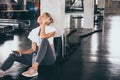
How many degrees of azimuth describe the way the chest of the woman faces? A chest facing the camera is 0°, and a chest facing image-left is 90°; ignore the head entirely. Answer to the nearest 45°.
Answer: approximately 45°

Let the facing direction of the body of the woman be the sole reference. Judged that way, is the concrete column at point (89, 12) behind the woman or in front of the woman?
behind

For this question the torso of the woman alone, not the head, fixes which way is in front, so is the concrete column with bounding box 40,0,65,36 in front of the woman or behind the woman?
behind
